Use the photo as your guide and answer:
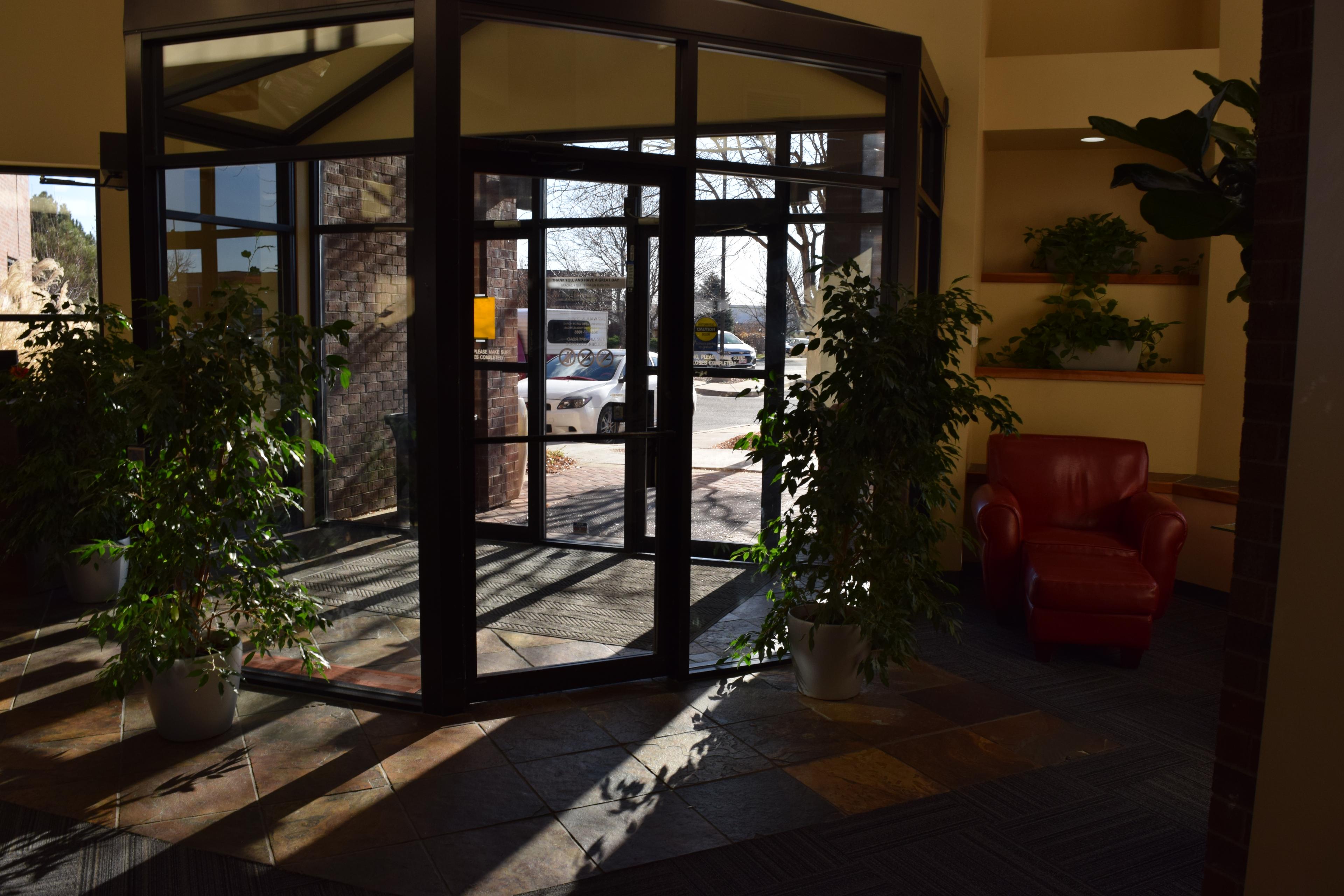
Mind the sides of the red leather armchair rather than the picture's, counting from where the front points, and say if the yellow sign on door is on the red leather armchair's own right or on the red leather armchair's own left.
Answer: on the red leather armchair's own right

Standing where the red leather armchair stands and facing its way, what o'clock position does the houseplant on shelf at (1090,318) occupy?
The houseplant on shelf is roughly at 6 o'clock from the red leather armchair.

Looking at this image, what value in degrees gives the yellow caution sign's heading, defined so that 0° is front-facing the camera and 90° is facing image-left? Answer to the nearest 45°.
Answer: approximately 0°

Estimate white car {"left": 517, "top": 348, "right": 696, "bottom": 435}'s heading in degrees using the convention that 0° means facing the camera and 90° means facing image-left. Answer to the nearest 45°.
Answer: approximately 45°

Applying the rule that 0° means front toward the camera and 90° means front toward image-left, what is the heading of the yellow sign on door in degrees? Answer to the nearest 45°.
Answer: approximately 0°

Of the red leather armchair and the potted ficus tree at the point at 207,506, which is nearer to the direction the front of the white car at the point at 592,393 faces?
the potted ficus tree

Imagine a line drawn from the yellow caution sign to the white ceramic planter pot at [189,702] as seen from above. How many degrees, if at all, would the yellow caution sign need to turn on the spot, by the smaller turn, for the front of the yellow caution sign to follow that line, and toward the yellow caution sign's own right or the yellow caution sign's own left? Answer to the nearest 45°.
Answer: approximately 45° to the yellow caution sign's own right

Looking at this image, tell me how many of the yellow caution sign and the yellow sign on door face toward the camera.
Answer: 2

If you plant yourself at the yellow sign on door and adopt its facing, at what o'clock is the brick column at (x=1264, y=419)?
The brick column is roughly at 11 o'clock from the yellow sign on door.

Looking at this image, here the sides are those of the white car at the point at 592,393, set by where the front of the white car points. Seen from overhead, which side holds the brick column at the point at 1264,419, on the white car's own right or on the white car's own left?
on the white car's own left

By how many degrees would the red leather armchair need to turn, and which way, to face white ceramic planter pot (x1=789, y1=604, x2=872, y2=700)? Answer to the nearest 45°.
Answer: approximately 45° to its right
